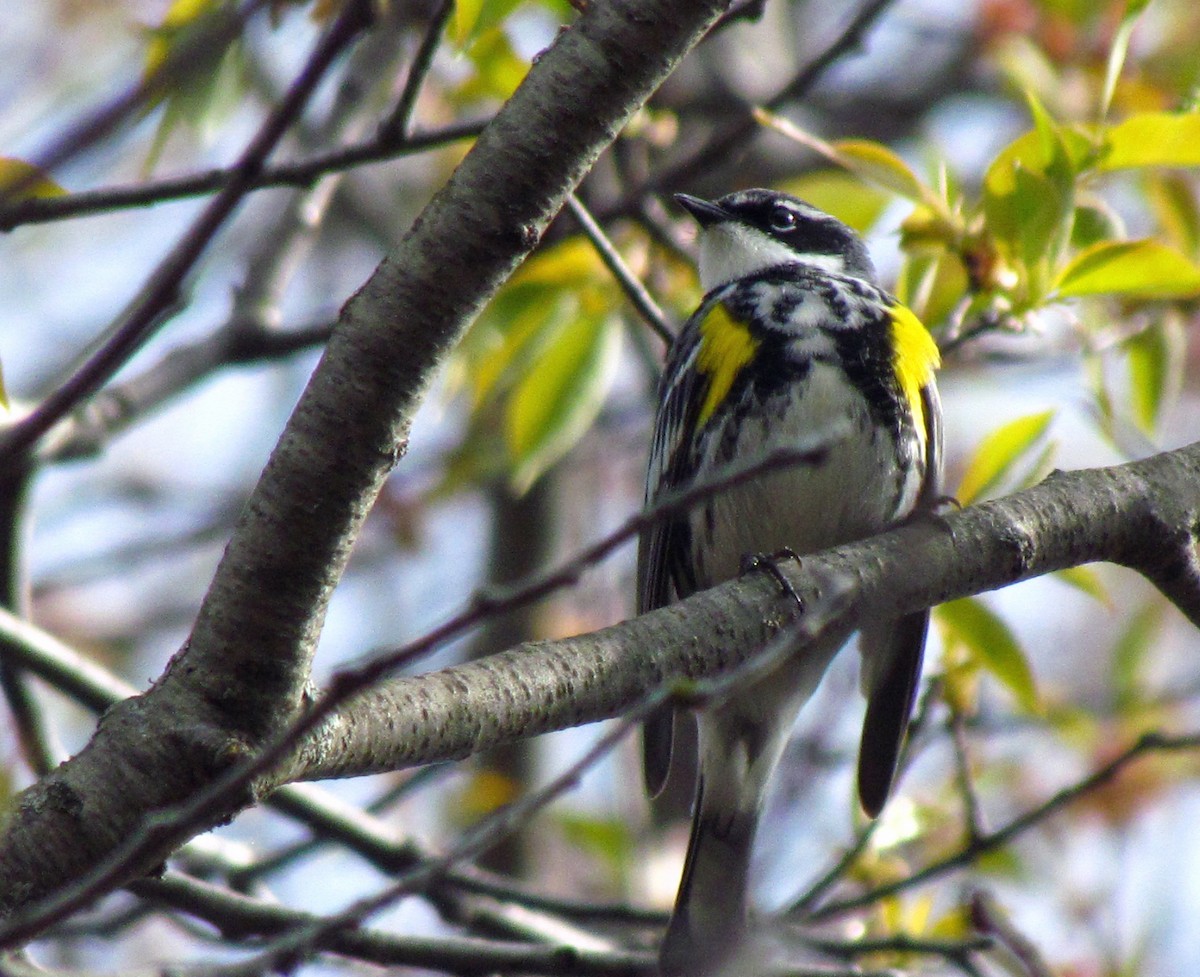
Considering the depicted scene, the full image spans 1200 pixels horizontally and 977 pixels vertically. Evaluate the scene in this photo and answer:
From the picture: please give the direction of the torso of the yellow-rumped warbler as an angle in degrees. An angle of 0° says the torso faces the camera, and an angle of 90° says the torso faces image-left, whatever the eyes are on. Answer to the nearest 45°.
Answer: approximately 0°
